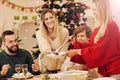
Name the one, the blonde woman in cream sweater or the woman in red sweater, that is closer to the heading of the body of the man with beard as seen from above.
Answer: the woman in red sweater

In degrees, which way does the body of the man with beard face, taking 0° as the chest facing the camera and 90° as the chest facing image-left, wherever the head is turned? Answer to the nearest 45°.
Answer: approximately 315°

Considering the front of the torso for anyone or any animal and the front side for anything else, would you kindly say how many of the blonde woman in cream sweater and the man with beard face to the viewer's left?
0

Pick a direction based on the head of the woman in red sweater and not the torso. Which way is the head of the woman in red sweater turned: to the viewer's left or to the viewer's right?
to the viewer's left

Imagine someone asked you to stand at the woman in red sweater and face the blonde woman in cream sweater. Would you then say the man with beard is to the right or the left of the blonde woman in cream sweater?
left

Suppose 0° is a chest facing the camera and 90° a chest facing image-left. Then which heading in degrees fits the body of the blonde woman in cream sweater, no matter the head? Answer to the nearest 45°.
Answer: approximately 0°

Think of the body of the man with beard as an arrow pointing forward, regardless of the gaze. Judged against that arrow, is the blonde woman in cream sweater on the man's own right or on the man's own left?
on the man's own left

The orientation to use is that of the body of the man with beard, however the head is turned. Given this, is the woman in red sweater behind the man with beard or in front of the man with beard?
in front
